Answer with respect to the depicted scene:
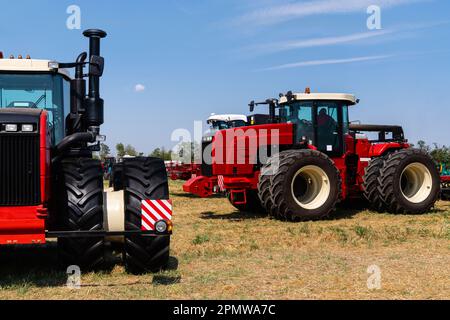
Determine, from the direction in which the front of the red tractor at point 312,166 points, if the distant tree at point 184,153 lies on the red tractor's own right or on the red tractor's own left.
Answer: on the red tractor's own right

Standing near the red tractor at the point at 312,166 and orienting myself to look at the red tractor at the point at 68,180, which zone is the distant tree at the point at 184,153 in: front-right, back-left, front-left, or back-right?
back-right

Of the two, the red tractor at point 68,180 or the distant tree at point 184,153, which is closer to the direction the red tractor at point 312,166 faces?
the red tractor

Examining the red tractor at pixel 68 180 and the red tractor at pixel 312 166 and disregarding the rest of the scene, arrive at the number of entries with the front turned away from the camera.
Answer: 0

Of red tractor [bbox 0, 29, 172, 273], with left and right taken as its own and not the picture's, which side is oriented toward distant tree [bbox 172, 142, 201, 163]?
back

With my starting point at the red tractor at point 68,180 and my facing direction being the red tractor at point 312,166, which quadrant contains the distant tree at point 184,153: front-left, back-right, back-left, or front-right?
front-left

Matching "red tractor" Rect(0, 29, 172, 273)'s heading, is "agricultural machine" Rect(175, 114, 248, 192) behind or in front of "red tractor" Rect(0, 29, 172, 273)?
behind

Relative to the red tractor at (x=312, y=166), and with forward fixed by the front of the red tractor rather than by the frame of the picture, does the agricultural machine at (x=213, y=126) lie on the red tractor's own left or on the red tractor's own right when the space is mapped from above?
on the red tractor's own right

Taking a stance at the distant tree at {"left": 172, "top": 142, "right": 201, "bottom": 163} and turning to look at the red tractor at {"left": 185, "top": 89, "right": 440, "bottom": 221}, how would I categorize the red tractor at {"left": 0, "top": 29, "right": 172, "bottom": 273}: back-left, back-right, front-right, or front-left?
front-right

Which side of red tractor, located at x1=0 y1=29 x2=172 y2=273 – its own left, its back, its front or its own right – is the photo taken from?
front

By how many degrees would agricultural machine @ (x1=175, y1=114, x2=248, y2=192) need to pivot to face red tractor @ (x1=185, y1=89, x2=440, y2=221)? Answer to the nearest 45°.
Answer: approximately 45° to its left

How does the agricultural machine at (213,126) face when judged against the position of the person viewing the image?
facing the viewer and to the left of the viewer

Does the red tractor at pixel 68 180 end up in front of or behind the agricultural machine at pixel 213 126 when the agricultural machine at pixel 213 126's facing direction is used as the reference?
in front

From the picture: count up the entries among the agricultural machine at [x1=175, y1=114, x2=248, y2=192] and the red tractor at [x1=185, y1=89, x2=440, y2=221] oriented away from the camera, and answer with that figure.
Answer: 0

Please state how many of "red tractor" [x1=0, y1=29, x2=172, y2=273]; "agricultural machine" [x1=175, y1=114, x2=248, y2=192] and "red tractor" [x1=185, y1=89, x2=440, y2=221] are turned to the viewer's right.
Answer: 0
